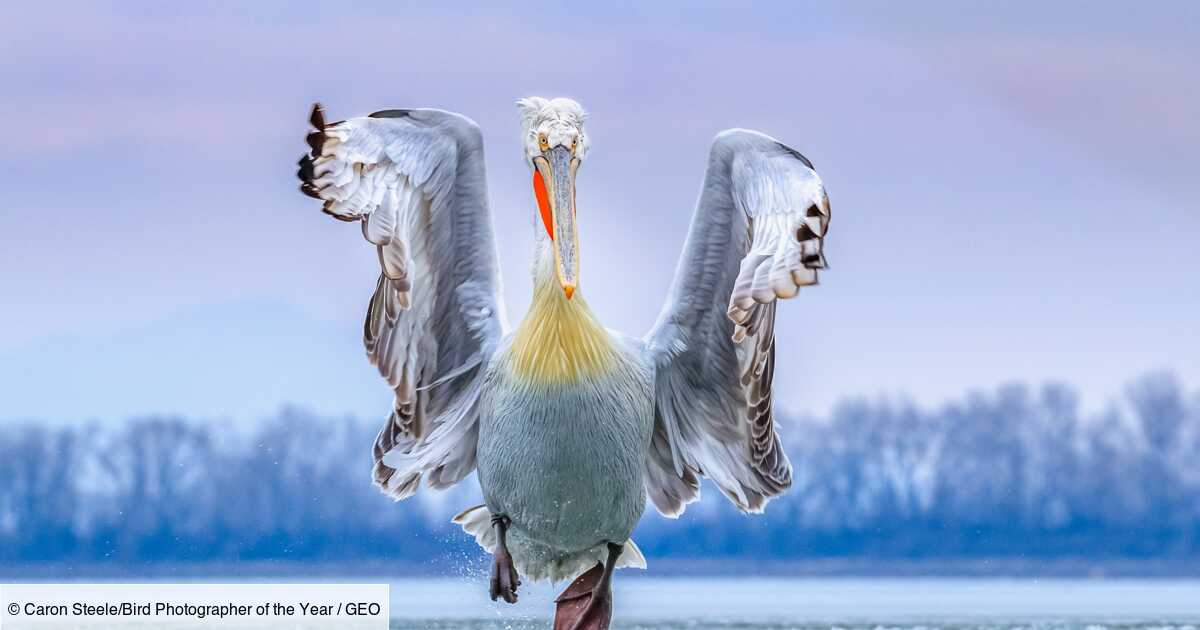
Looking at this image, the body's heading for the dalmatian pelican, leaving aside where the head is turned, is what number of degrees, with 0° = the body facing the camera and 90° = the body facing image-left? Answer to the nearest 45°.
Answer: approximately 0°
